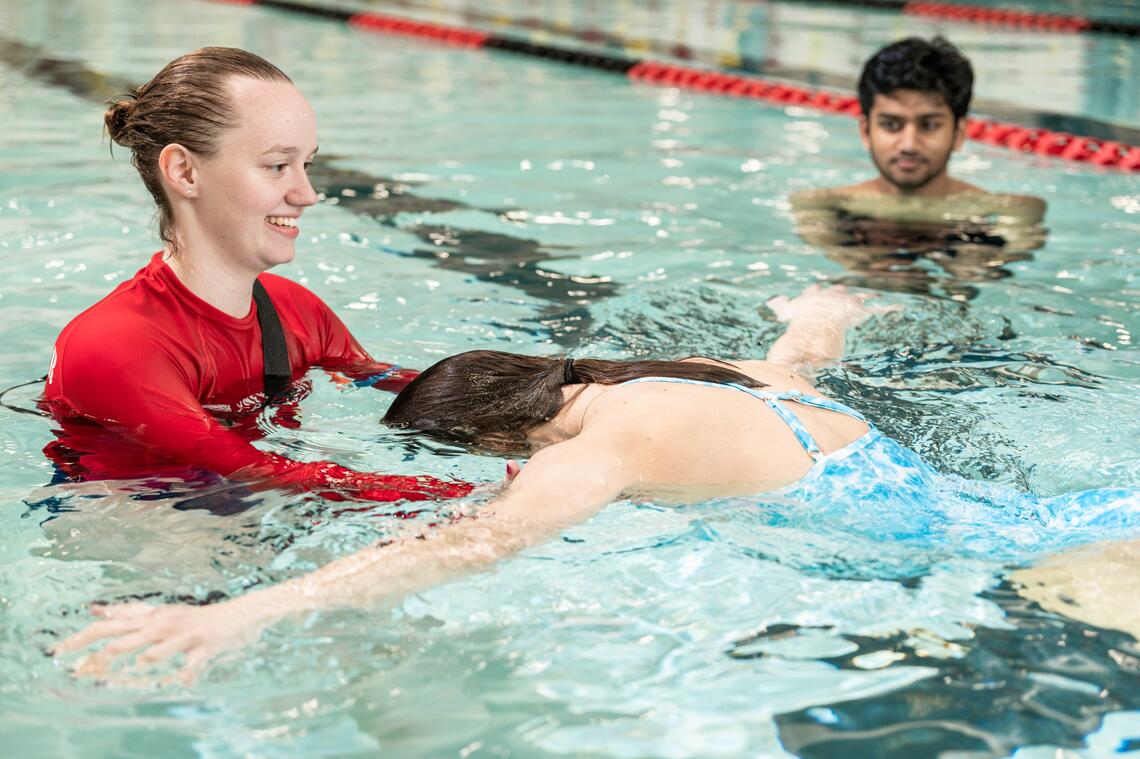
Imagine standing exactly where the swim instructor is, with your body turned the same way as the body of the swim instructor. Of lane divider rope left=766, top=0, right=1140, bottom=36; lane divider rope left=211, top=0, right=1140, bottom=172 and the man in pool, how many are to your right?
0

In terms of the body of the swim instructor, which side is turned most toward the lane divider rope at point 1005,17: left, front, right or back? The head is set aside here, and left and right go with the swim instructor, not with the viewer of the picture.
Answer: left

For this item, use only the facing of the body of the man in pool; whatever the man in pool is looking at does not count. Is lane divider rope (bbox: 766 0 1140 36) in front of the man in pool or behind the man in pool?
behind

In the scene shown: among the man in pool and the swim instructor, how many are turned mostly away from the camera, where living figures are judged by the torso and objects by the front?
0

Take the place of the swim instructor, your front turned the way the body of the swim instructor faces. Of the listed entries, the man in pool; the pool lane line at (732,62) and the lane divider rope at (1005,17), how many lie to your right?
0

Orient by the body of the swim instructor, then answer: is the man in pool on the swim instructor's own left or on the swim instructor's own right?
on the swim instructor's own left

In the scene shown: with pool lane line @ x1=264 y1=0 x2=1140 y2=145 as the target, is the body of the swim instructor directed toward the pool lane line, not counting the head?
no

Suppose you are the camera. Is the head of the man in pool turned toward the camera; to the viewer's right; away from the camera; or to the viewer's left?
toward the camera

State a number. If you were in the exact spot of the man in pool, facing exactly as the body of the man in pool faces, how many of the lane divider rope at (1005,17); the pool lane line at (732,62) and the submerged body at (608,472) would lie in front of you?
1

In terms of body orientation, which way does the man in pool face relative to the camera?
toward the camera

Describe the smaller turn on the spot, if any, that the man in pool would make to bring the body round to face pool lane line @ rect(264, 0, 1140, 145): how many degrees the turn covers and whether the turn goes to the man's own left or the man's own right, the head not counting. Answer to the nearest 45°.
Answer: approximately 180°

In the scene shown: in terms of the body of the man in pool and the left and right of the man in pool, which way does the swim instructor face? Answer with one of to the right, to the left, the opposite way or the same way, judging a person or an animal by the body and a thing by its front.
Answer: to the left

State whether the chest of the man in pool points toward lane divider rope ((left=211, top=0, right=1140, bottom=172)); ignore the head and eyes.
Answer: no
